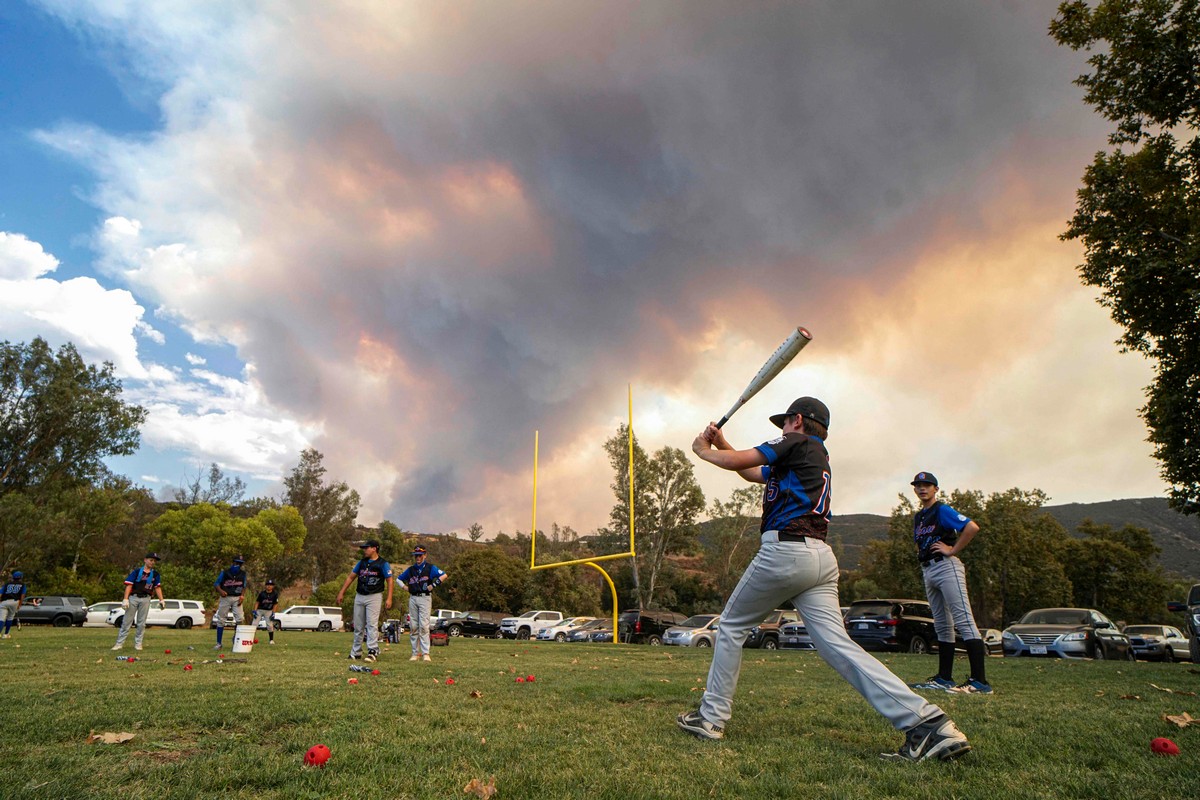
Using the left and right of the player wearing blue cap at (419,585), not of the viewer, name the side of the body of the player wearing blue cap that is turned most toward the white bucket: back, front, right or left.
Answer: right

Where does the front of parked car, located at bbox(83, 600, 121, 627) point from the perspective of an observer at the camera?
facing to the left of the viewer

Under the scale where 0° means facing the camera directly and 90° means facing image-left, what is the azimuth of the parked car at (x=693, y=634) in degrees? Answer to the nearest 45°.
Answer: approximately 45°

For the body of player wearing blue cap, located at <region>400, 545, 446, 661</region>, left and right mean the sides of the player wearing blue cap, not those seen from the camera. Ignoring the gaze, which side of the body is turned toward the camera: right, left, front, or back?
front

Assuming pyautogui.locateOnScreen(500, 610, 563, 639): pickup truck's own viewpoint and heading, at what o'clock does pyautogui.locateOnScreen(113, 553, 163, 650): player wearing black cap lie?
The player wearing black cap is roughly at 11 o'clock from the pickup truck.

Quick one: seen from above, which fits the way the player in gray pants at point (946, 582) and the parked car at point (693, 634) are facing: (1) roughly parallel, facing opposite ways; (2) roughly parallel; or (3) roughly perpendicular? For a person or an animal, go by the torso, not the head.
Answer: roughly parallel

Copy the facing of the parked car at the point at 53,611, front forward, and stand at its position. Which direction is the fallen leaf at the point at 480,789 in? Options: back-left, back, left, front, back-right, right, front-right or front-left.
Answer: left

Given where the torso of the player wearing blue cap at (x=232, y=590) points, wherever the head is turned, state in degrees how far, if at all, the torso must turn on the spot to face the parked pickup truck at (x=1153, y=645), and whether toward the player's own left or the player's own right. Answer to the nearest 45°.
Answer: approximately 90° to the player's own left

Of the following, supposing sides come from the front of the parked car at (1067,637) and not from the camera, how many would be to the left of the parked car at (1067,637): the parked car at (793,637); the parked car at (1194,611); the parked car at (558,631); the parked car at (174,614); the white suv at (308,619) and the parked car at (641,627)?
1

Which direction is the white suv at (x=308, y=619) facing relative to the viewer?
to the viewer's left

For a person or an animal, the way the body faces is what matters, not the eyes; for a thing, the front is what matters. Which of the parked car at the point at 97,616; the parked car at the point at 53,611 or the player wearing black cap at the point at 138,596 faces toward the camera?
the player wearing black cap

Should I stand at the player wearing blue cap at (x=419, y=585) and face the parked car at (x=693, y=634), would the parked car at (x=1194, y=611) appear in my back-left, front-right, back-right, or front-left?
front-right

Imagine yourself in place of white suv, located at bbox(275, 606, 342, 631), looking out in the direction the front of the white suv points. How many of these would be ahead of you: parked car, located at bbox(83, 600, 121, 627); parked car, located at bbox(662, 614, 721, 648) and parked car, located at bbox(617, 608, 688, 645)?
1

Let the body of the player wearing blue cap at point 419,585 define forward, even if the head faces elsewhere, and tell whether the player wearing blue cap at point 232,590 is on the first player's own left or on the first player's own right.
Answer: on the first player's own right

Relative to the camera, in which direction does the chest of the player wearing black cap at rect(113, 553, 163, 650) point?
toward the camera

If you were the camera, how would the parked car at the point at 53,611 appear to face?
facing to the left of the viewer

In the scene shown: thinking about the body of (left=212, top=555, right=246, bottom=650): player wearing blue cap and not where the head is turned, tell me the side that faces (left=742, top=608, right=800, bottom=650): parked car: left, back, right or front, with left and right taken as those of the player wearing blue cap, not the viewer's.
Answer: left
